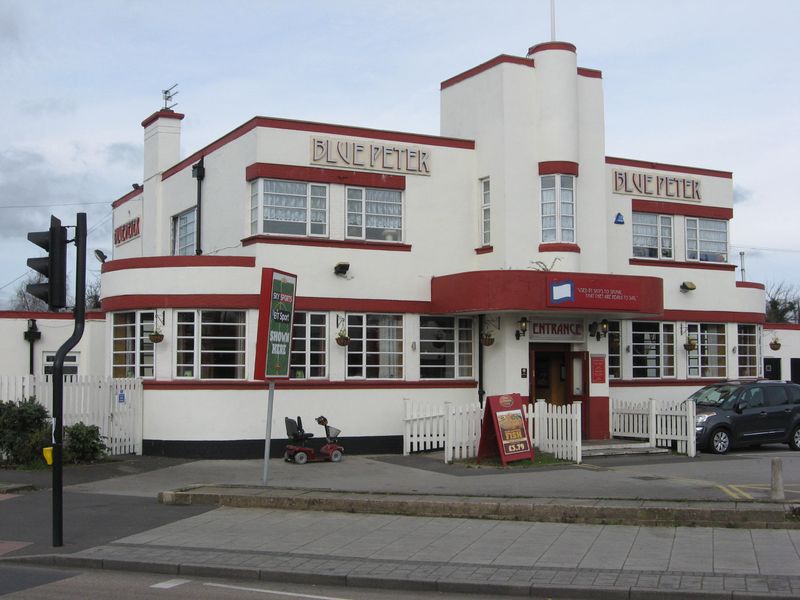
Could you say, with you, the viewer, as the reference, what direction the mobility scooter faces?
facing to the right of the viewer

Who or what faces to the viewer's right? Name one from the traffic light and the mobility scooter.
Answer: the mobility scooter

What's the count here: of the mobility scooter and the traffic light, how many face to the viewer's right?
1

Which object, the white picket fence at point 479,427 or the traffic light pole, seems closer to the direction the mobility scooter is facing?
the white picket fence

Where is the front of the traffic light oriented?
to the viewer's left

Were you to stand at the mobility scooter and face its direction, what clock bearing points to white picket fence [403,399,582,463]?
The white picket fence is roughly at 12 o'clock from the mobility scooter.

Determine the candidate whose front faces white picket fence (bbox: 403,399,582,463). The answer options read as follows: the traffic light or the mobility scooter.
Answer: the mobility scooter

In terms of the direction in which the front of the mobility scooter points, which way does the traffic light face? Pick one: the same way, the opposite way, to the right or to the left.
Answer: the opposite way

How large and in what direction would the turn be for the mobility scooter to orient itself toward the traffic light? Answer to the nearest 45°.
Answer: approximately 90° to its right
